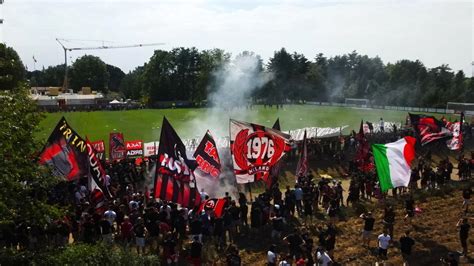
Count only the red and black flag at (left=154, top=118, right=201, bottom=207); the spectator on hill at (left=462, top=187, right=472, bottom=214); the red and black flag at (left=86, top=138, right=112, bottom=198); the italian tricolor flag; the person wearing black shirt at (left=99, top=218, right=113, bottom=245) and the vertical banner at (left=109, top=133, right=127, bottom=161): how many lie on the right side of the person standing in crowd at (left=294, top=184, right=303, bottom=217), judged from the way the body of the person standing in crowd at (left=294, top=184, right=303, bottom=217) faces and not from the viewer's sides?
2

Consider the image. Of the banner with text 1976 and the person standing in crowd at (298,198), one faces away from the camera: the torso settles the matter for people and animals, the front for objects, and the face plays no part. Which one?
the person standing in crowd

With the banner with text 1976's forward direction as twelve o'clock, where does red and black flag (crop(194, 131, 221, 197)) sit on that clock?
The red and black flag is roughly at 2 o'clock from the banner with text 1976.

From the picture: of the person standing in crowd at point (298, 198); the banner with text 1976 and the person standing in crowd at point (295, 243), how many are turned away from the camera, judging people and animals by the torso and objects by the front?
2

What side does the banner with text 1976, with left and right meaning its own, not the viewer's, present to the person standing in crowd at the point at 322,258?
front

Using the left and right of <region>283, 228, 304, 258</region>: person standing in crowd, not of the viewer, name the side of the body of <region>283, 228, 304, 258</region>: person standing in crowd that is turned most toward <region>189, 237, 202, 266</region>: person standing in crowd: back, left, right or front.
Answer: left

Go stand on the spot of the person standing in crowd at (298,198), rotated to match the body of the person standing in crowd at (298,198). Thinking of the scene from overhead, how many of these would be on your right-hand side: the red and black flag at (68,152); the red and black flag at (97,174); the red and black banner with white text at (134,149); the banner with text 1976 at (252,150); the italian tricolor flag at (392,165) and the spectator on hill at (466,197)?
2

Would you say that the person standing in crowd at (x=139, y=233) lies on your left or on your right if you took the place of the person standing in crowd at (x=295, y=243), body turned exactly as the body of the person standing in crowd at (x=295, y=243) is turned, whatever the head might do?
on your left

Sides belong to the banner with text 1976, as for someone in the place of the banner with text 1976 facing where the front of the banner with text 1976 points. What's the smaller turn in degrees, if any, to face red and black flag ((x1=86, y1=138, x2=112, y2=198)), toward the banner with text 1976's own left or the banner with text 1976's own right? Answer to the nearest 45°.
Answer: approximately 45° to the banner with text 1976's own right

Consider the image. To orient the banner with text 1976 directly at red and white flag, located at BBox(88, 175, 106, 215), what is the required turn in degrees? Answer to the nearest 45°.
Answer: approximately 45° to its right

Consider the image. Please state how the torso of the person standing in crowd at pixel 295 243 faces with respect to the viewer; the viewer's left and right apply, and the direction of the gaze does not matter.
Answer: facing away from the viewer

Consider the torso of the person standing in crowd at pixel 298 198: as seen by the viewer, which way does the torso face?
away from the camera

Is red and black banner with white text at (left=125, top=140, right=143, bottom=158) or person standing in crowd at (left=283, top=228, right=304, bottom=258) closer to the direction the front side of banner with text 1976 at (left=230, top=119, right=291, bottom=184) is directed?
the person standing in crowd

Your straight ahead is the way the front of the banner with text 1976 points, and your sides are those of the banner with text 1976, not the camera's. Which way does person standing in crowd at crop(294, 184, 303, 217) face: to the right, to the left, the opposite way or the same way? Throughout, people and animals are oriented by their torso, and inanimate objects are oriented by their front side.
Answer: the opposite way

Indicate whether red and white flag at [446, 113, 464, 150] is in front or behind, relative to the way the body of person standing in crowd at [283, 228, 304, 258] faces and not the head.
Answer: in front

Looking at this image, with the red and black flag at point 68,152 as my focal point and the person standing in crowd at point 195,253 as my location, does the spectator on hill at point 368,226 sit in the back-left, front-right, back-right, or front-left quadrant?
back-right
